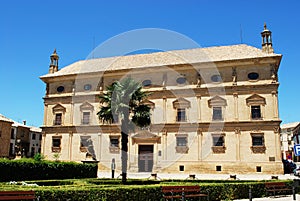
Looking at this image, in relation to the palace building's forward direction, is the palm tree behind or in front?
in front

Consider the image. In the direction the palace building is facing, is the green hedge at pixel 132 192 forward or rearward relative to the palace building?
forward

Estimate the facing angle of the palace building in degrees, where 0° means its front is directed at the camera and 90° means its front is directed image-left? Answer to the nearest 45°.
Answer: approximately 0°

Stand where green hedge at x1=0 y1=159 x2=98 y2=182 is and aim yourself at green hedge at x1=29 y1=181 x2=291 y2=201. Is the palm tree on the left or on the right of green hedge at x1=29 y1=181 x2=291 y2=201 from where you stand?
left

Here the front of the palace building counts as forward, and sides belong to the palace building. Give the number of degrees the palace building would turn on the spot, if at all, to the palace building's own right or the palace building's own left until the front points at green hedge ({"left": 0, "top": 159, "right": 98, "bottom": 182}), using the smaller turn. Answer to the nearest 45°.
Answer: approximately 45° to the palace building's own right
